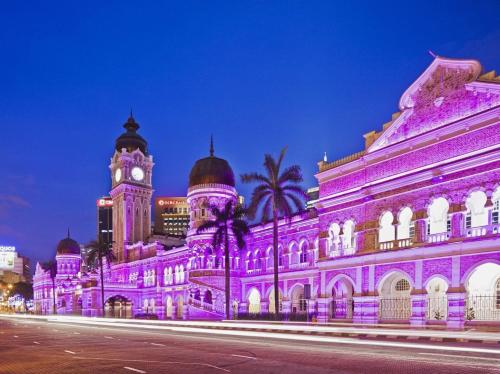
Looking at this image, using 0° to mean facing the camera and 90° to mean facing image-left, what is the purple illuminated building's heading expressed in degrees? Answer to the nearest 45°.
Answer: approximately 45°

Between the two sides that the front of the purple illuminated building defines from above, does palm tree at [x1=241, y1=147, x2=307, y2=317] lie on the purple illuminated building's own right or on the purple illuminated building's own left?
on the purple illuminated building's own right
